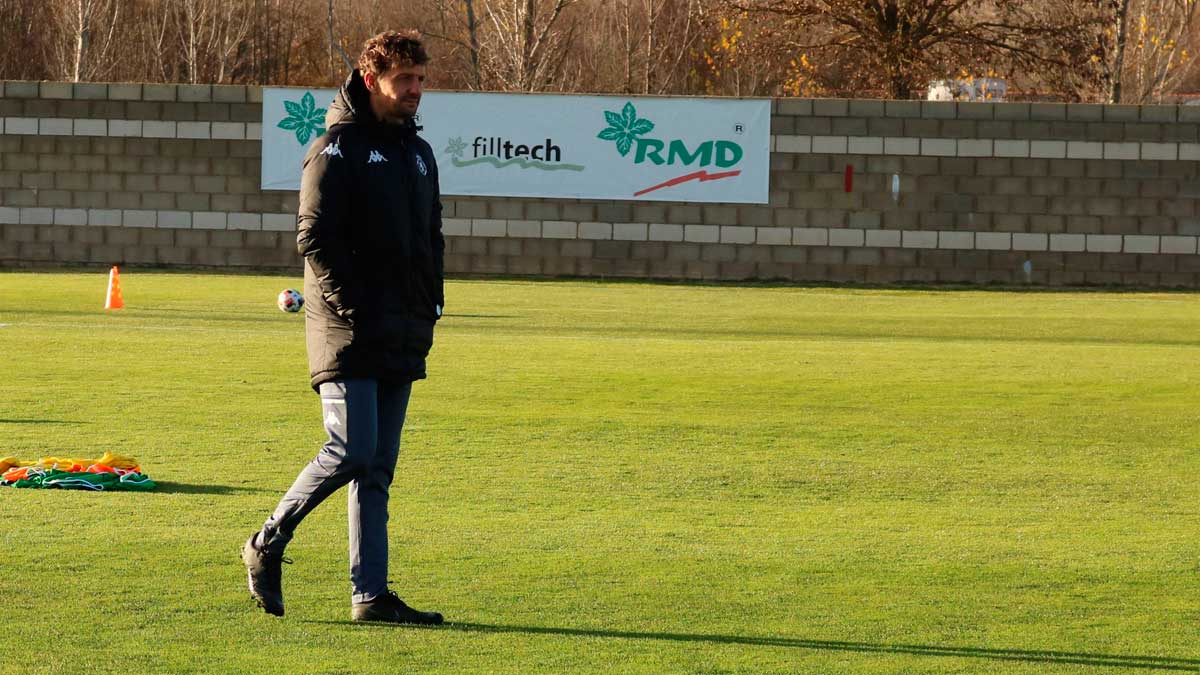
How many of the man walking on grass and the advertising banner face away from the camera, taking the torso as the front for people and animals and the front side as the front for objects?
0

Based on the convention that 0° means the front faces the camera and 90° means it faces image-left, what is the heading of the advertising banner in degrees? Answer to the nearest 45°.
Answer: approximately 0°

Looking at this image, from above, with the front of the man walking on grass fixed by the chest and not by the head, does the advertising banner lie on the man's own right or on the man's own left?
on the man's own left

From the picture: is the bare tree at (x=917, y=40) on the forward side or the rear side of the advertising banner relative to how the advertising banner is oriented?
on the rear side

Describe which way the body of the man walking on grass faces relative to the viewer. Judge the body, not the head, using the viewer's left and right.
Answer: facing the viewer and to the right of the viewer

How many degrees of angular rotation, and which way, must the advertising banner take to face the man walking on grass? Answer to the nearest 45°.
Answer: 0° — it already faces them

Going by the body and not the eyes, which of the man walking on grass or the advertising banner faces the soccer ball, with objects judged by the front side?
the advertising banner

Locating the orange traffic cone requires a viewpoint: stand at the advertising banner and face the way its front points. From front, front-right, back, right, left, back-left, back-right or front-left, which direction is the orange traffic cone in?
front-right

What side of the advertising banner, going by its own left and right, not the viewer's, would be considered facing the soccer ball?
front
